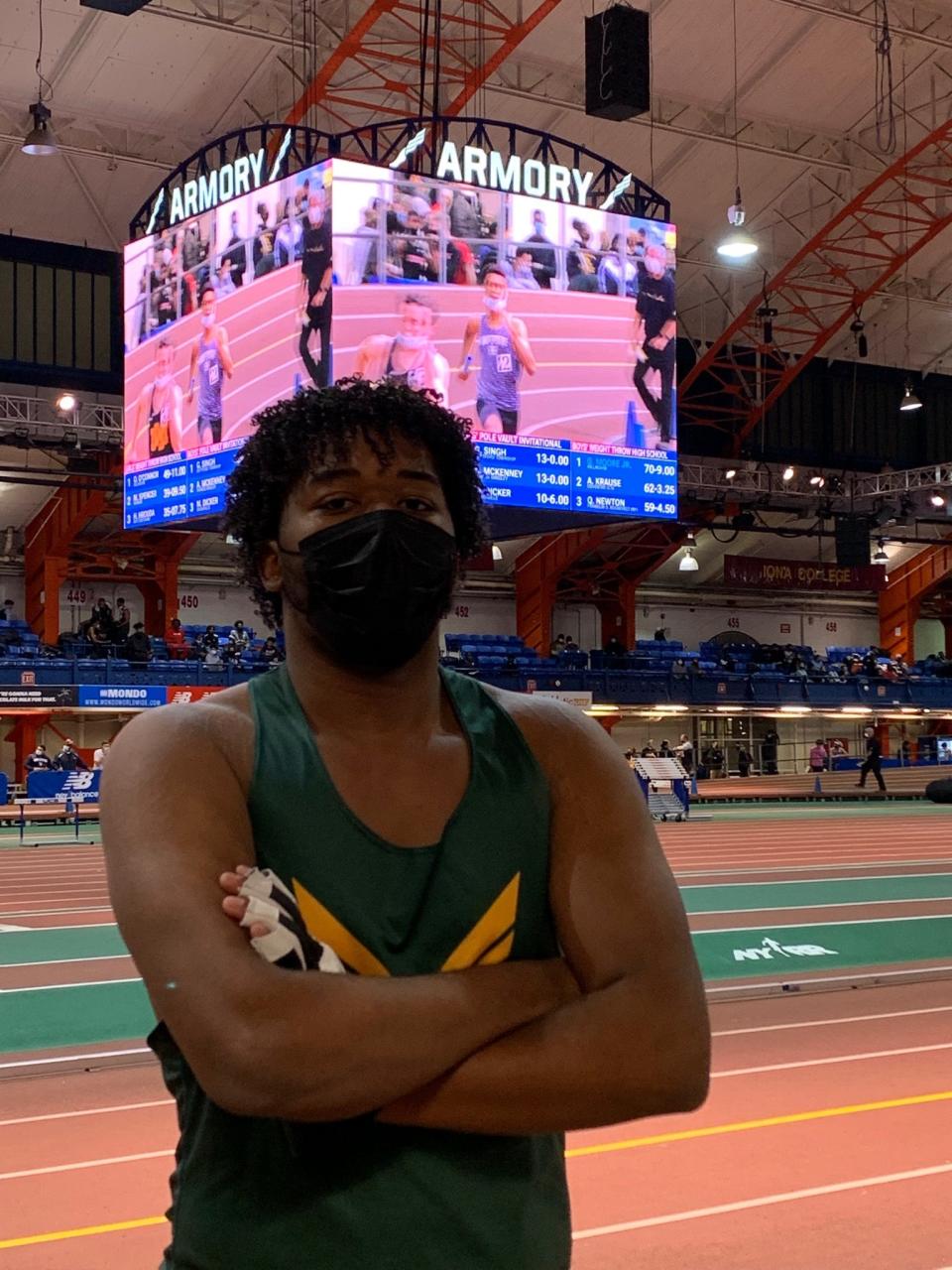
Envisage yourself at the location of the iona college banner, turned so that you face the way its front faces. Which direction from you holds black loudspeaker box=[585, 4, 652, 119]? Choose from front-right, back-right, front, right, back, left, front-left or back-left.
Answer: front

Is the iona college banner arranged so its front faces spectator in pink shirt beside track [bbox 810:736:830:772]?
yes

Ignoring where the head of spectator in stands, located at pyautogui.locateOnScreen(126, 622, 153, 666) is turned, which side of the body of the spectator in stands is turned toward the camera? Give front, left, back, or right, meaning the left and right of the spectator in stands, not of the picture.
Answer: front

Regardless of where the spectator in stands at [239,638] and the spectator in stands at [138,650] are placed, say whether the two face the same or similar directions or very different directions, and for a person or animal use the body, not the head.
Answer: same or similar directions

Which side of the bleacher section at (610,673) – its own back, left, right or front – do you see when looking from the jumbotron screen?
front

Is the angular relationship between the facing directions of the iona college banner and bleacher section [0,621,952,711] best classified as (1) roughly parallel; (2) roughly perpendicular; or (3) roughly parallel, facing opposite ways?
roughly parallel

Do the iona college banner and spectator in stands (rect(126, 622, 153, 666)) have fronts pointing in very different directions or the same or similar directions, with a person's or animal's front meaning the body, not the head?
same or similar directions

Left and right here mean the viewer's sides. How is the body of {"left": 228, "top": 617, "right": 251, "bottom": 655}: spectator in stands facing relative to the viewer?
facing the viewer

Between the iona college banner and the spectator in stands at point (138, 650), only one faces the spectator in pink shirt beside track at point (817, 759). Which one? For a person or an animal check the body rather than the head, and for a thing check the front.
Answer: the iona college banner

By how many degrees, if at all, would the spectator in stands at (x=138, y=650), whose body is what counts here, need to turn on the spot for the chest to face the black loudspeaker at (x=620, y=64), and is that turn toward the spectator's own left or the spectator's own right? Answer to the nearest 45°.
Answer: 0° — they already face it

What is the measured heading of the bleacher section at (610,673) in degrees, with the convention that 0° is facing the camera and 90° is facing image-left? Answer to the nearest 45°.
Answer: approximately 0°

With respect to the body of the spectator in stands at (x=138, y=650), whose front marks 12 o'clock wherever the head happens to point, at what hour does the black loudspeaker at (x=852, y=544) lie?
The black loudspeaker is roughly at 9 o'clock from the spectator in stands.
